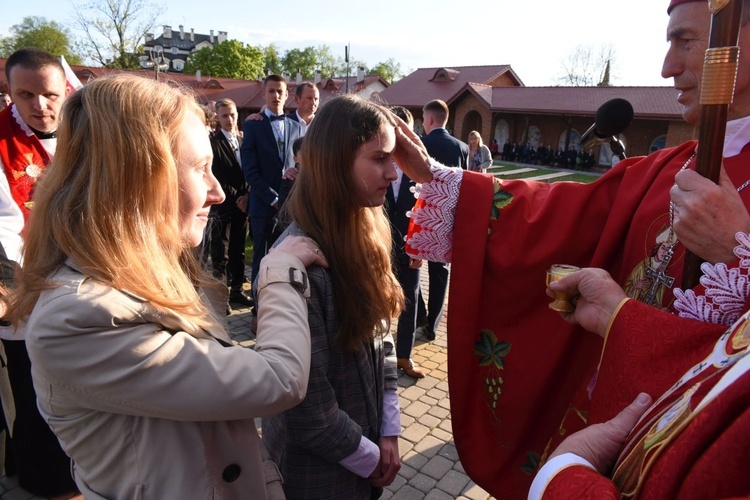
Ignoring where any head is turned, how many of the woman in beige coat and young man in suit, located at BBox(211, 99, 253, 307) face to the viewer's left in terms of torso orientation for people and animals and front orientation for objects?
0

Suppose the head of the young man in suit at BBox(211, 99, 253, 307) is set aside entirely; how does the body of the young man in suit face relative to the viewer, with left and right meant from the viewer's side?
facing the viewer and to the right of the viewer

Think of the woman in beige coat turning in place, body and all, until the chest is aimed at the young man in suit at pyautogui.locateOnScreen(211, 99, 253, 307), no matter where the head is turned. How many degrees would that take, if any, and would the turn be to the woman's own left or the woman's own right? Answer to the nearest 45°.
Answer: approximately 90° to the woman's own left

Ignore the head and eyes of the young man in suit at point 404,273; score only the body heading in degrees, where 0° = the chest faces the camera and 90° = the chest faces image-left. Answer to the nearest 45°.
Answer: approximately 315°

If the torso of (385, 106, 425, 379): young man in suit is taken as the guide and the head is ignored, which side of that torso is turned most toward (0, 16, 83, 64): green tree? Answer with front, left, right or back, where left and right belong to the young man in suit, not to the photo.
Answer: back

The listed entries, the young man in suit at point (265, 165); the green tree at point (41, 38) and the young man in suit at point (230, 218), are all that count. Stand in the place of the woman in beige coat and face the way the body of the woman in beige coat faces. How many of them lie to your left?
3

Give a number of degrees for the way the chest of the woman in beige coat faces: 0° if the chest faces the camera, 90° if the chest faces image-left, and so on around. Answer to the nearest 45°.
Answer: approximately 270°
